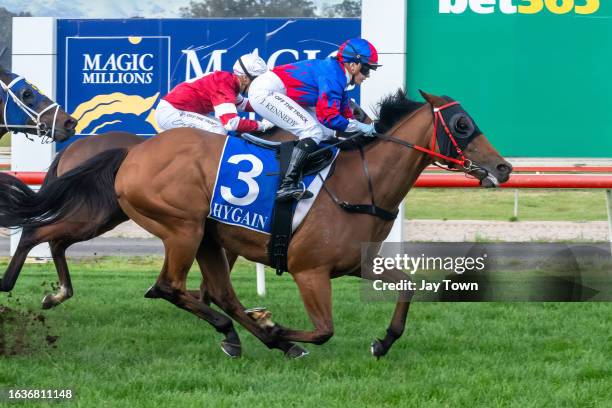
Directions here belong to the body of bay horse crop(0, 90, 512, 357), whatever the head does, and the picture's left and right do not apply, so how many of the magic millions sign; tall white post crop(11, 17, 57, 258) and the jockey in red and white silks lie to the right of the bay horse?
0

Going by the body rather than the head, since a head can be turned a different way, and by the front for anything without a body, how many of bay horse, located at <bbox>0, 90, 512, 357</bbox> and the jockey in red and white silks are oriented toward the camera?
0

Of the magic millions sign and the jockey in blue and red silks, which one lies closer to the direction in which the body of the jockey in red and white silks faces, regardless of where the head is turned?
the jockey in blue and red silks

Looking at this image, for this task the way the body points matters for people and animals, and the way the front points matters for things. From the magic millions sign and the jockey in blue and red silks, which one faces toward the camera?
the magic millions sign

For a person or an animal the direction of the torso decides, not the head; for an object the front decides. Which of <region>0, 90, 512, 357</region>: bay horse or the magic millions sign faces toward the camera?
the magic millions sign

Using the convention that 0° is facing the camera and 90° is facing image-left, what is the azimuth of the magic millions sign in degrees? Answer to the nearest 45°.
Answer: approximately 0°

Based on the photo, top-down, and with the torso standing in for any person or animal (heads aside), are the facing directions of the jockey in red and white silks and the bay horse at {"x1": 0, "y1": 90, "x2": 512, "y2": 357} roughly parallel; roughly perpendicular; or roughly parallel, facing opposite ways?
roughly parallel

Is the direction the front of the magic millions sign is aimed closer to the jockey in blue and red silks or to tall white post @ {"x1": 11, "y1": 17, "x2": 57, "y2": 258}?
the jockey in blue and red silks

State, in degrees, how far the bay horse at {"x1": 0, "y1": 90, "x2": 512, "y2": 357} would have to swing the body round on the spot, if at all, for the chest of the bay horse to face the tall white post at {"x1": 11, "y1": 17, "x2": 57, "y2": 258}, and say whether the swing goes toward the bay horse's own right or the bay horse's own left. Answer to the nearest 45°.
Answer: approximately 135° to the bay horse's own left

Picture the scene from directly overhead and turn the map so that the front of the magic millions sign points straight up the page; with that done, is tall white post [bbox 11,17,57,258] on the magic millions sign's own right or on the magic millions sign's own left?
on the magic millions sign's own right

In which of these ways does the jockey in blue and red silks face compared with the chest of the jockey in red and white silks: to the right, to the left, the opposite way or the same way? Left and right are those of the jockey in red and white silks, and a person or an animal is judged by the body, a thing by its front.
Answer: the same way

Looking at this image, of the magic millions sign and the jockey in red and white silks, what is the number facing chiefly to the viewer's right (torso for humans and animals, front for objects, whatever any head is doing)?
1

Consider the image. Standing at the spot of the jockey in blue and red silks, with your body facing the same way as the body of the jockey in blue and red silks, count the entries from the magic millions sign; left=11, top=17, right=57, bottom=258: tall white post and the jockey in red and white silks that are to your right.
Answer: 0

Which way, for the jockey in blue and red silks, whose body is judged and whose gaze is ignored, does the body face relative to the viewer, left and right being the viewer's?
facing to the right of the viewer

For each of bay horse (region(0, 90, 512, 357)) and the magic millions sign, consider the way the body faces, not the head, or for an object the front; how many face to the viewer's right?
1

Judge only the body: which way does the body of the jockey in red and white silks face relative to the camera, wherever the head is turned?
to the viewer's right

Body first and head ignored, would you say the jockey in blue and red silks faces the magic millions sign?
no

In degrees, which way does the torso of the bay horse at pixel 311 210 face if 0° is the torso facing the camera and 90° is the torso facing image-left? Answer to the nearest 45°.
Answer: approximately 270°
